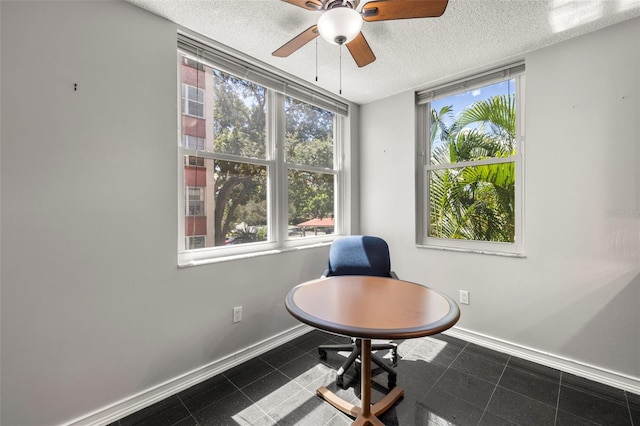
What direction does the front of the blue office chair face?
toward the camera

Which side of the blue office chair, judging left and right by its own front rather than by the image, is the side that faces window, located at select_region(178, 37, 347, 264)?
right

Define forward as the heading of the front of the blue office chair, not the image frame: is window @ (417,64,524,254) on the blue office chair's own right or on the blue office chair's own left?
on the blue office chair's own left

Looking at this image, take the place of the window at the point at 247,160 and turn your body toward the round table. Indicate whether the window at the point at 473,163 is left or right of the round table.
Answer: left

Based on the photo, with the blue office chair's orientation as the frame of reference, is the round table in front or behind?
in front

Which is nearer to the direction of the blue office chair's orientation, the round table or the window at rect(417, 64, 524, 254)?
the round table

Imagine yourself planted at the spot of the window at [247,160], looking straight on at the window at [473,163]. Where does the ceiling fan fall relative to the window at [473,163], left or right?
right

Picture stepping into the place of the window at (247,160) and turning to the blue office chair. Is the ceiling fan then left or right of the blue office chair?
right
